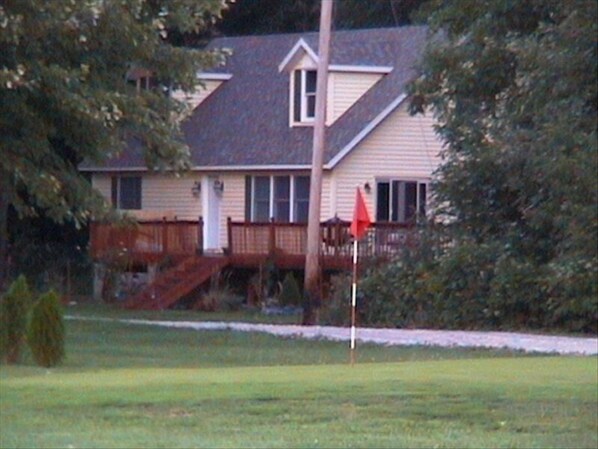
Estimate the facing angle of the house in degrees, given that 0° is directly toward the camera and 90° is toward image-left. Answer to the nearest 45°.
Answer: approximately 45°

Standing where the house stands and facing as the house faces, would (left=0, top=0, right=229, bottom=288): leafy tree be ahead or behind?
ahead

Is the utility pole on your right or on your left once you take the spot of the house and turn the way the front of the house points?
on your left

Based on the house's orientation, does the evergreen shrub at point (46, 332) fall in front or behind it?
in front

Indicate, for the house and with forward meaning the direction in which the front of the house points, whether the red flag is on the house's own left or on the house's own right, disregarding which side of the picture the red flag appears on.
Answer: on the house's own left

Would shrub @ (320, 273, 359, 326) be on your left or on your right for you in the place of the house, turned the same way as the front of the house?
on your left
